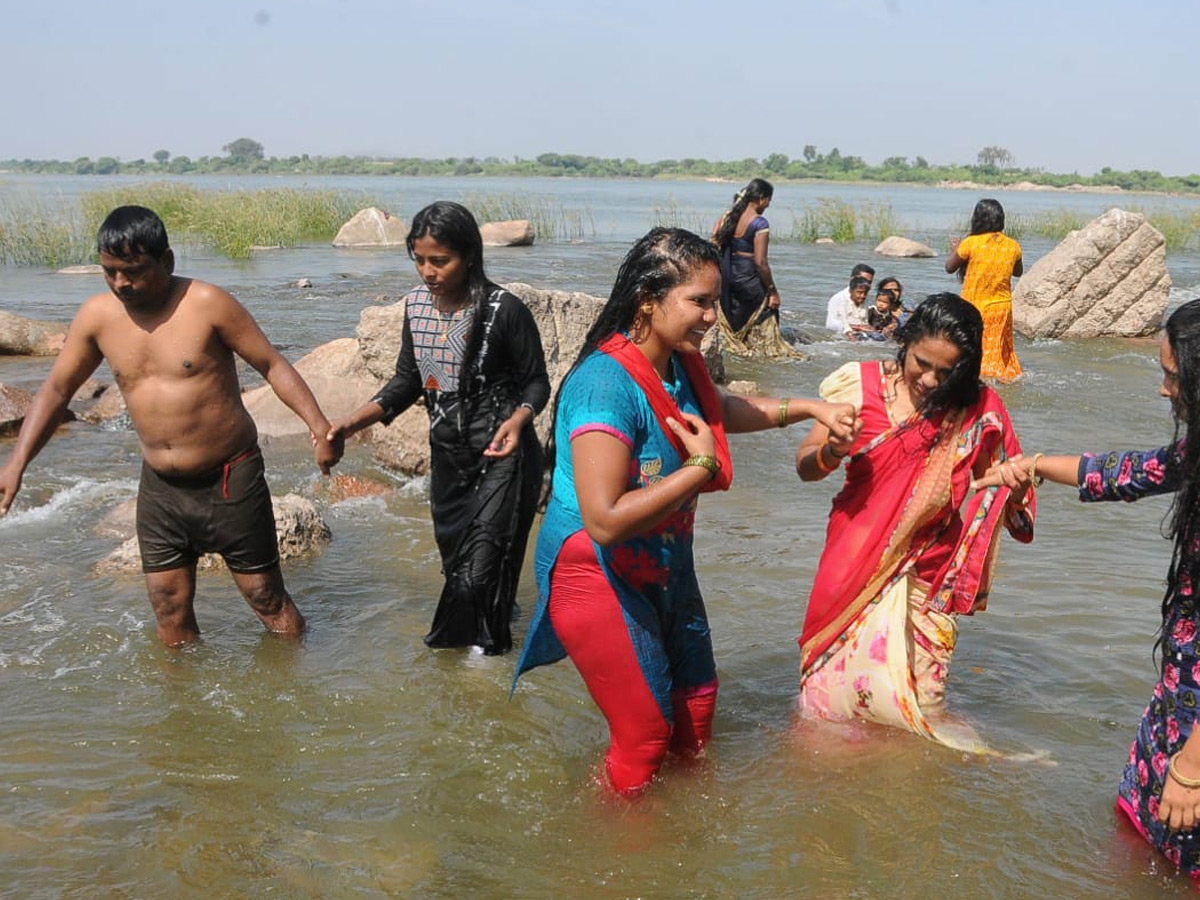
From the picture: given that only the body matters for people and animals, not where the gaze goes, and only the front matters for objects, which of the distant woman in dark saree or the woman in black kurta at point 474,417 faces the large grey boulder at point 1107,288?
the distant woman in dark saree

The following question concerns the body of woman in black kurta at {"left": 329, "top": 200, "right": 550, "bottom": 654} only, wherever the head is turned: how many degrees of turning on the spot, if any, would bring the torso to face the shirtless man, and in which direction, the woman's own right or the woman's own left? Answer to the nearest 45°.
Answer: approximately 45° to the woman's own right

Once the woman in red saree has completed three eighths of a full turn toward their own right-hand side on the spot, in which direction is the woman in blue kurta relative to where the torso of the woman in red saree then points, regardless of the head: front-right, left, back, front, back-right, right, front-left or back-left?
left

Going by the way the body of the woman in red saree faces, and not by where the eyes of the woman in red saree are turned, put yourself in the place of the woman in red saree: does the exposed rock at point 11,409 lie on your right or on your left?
on your right

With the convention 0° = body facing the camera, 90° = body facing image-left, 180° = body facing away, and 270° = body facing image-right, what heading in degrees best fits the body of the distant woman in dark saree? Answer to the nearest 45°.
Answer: approximately 225°

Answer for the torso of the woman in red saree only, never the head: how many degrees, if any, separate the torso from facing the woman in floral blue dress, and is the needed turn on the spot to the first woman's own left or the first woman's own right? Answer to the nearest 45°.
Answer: approximately 45° to the first woman's own left

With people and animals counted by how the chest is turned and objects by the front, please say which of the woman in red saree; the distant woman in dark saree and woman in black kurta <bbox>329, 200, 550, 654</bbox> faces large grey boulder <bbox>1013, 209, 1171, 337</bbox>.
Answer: the distant woman in dark saree

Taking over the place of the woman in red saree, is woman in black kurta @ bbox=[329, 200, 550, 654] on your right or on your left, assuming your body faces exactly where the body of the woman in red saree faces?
on your right

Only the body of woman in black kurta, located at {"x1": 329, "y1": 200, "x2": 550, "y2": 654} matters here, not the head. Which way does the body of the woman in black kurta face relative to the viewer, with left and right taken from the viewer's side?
facing the viewer and to the left of the viewer

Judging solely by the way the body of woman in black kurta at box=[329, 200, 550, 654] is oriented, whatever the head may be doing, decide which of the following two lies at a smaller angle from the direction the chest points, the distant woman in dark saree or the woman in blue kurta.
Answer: the woman in blue kurta

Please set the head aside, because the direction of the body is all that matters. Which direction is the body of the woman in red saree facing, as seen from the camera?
toward the camera

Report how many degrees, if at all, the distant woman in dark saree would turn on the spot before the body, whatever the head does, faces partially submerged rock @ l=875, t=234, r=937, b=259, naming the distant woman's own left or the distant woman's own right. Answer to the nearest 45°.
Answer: approximately 45° to the distant woman's own left

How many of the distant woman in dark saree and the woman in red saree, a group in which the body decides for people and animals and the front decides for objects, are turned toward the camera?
1

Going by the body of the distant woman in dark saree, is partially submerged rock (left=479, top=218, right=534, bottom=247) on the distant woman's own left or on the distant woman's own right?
on the distant woman's own left

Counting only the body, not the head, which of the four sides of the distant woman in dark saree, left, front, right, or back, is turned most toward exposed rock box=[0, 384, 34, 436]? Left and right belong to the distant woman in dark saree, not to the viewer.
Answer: back

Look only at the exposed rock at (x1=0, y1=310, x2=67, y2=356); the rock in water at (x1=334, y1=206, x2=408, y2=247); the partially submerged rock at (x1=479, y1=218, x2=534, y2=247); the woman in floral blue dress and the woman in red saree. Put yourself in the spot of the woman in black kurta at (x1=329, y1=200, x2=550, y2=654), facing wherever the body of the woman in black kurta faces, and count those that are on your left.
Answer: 2
